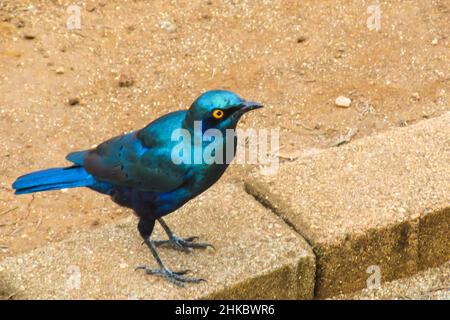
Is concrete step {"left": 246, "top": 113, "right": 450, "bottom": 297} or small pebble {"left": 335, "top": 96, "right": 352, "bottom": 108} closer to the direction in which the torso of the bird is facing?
the concrete step

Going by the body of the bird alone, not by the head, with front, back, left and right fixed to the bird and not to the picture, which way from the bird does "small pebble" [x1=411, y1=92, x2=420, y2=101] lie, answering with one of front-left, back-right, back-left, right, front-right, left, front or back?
front-left

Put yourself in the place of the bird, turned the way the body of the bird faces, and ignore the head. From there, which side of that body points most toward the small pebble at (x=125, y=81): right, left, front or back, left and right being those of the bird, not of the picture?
left

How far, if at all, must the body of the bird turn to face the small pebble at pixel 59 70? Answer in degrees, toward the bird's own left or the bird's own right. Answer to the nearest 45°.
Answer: approximately 90° to the bird's own left

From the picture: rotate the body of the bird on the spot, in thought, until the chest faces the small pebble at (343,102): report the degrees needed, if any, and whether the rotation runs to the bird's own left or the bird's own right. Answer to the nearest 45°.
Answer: approximately 45° to the bird's own left

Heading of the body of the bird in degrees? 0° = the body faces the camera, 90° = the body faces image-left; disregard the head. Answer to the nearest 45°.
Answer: approximately 270°

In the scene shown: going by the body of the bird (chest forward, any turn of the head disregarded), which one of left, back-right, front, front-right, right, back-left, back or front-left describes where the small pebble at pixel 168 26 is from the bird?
left

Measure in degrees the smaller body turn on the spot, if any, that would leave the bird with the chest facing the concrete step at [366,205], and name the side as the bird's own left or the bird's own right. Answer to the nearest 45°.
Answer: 0° — it already faces it
